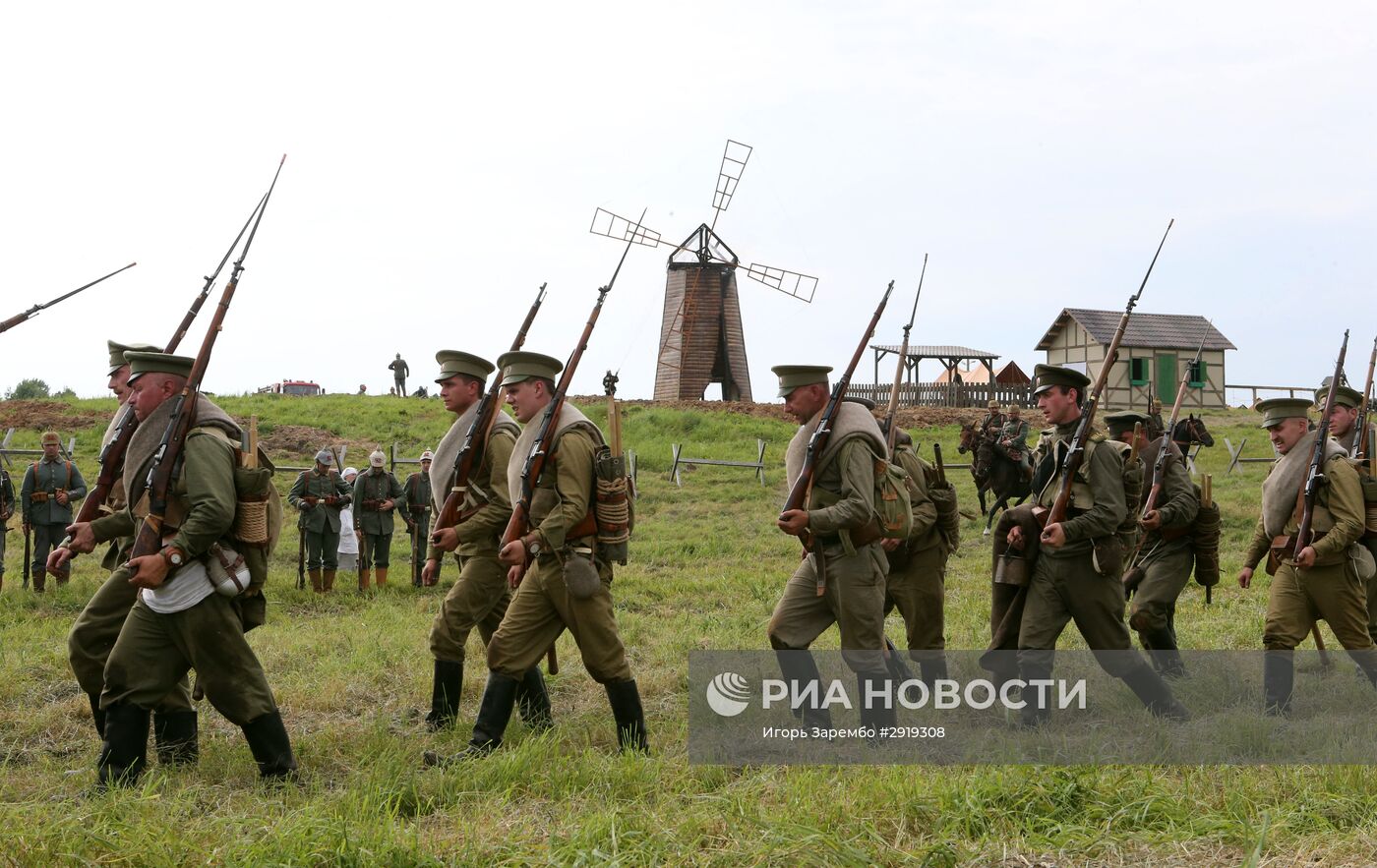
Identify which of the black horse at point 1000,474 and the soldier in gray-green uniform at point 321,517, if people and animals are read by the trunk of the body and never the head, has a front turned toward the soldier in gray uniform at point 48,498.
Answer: the black horse

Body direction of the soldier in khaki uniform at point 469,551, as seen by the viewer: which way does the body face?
to the viewer's left

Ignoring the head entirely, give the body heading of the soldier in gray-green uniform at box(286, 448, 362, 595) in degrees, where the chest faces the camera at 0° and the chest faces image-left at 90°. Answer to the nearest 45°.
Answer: approximately 0°

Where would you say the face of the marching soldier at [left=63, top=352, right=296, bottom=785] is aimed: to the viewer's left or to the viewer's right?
to the viewer's left

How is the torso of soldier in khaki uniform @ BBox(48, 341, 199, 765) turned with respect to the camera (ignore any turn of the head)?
to the viewer's left

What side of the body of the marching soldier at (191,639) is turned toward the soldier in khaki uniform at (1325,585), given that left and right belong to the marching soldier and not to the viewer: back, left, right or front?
back

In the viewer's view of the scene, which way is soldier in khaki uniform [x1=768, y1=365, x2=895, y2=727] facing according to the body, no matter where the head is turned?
to the viewer's left

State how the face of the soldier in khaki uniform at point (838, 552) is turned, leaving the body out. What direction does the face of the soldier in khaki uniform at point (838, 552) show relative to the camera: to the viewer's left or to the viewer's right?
to the viewer's left

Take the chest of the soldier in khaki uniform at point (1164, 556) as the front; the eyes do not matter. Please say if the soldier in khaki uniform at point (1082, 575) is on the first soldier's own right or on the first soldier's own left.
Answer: on the first soldier's own left

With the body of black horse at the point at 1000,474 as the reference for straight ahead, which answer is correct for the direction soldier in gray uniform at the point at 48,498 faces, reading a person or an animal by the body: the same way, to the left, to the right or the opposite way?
to the left

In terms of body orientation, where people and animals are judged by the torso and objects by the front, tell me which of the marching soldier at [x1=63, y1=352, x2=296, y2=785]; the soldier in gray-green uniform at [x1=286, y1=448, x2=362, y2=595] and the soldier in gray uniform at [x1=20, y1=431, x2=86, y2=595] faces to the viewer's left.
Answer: the marching soldier

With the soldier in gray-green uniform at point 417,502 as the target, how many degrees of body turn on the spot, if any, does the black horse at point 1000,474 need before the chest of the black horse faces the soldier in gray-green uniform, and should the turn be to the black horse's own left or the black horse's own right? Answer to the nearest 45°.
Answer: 0° — it already faces them

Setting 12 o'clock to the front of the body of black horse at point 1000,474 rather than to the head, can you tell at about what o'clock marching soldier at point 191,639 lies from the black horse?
The marching soldier is roughly at 11 o'clock from the black horse.

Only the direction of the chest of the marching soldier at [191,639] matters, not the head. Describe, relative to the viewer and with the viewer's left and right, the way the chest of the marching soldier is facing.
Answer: facing to the left of the viewer

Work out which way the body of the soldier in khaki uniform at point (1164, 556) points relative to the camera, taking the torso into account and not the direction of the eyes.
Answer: to the viewer's left
